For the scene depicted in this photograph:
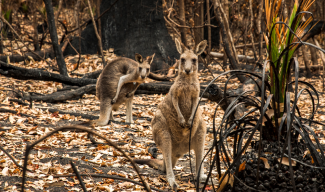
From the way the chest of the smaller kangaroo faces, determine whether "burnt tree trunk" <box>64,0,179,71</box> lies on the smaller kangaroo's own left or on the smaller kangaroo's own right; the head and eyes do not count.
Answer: on the smaller kangaroo's own left

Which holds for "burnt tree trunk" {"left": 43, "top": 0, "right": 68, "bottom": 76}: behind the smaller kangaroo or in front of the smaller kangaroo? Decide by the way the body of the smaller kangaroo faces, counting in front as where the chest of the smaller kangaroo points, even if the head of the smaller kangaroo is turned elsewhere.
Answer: behind

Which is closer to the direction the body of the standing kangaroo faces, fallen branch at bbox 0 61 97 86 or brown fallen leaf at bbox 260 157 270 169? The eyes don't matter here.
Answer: the brown fallen leaf

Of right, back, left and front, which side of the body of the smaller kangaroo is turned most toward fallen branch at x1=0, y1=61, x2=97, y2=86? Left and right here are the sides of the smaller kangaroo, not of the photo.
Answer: back

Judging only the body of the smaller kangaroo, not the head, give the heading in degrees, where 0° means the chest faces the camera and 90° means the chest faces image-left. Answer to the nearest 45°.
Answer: approximately 315°

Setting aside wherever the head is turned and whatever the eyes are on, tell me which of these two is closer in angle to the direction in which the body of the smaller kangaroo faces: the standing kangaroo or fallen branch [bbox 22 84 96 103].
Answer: the standing kangaroo

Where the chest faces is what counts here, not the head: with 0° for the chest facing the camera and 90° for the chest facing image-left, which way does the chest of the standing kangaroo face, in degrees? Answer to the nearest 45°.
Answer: approximately 315°

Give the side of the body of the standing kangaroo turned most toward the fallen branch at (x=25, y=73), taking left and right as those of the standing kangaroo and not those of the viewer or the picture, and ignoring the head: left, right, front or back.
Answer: back

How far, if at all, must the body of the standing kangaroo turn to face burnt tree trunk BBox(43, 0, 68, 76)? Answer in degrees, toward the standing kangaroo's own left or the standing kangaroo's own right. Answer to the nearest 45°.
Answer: approximately 180°

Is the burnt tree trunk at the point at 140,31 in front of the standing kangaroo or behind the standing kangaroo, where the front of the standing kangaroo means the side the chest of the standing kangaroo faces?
behind
